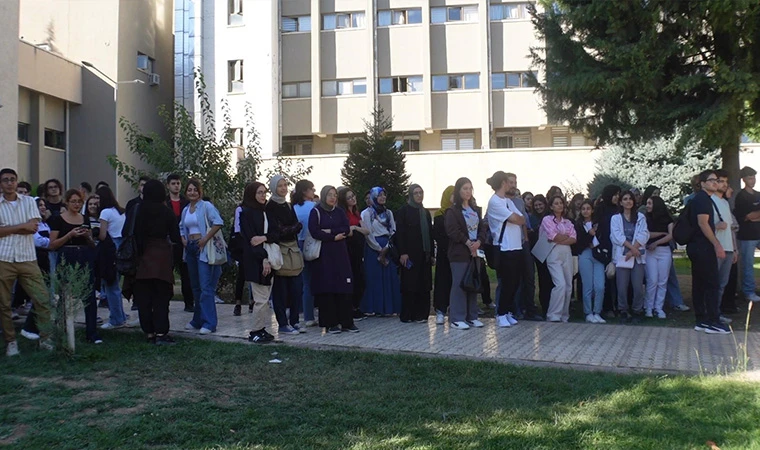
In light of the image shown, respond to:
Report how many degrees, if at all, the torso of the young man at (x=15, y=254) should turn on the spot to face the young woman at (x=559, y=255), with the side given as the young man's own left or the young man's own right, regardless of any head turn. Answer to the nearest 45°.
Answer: approximately 90° to the young man's own left

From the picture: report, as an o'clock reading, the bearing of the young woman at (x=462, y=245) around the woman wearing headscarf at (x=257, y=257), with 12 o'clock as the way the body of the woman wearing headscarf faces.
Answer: The young woman is roughly at 10 o'clock from the woman wearing headscarf.

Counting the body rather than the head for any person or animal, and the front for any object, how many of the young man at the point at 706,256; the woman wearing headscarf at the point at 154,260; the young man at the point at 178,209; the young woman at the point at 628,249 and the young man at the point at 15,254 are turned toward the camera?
3

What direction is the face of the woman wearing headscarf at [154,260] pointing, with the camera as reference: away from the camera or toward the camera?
away from the camera

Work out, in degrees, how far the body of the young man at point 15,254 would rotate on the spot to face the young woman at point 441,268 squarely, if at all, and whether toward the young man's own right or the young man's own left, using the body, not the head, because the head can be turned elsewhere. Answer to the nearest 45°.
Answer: approximately 90° to the young man's own left

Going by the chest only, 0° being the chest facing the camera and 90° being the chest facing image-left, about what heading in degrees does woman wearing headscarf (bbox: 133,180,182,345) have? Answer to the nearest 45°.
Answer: approximately 225°

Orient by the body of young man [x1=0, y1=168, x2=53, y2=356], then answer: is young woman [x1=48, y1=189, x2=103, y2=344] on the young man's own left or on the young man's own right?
on the young man's own left

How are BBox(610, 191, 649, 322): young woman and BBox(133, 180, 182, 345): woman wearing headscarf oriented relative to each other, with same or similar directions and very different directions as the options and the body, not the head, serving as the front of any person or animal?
very different directions
